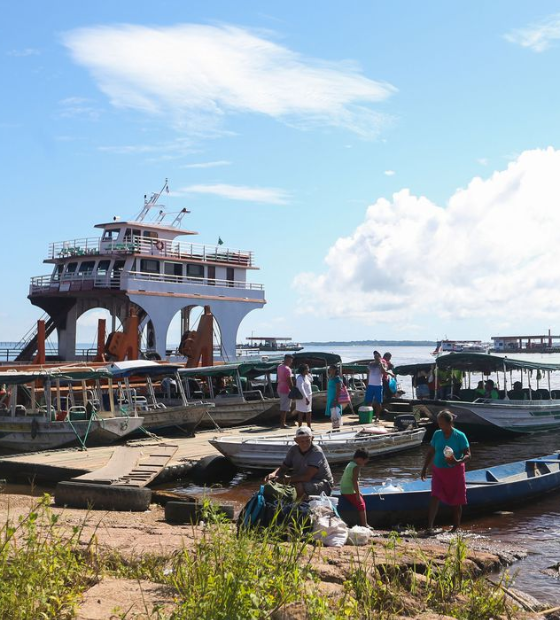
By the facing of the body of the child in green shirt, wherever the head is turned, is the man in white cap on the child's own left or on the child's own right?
on the child's own right

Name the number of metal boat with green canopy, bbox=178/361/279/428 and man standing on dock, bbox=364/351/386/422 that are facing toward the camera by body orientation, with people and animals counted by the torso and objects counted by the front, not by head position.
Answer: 1

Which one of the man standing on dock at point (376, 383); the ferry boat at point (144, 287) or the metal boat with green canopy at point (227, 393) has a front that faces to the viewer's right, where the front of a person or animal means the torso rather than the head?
the metal boat with green canopy

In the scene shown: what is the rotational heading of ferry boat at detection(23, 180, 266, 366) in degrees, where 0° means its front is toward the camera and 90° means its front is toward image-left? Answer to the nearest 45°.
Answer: approximately 45°

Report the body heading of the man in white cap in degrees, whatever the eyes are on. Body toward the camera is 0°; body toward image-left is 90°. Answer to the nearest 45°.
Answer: approximately 45°

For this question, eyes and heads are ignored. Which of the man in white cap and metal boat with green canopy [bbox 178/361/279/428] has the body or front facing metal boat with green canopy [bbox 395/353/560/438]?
metal boat with green canopy [bbox 178/361/279/428]

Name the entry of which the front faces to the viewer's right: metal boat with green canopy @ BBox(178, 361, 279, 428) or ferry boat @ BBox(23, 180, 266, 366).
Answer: the metal boat with green canopy

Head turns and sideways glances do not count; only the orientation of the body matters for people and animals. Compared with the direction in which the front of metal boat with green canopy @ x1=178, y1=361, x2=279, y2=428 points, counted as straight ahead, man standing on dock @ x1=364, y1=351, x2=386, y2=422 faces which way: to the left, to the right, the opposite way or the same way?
to the right

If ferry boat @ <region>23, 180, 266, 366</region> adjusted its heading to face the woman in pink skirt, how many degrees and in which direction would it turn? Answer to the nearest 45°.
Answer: approximately 45° to its left
